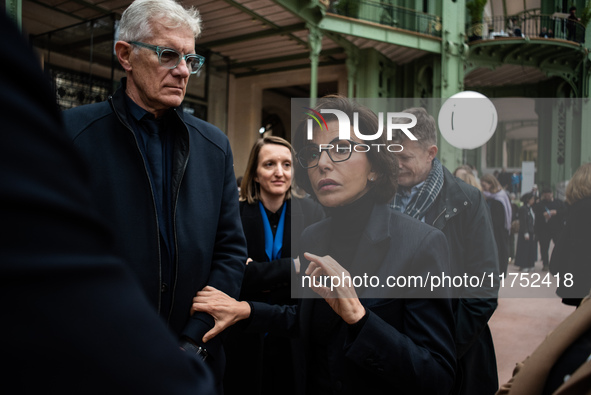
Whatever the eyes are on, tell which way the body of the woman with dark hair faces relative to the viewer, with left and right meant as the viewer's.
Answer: facing the viewer and to the left of the viewer

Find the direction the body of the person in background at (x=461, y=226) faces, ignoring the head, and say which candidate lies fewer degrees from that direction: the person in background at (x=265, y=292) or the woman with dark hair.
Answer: the woman with dark hair

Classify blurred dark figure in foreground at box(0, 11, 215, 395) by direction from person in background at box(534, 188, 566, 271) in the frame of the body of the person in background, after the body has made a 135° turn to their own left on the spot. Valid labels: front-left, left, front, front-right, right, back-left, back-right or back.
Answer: back-right

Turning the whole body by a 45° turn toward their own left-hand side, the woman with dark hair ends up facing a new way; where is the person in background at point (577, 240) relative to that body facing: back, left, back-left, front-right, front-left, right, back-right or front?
back-left

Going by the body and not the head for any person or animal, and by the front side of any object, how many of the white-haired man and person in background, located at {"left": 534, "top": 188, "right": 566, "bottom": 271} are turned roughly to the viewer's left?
0

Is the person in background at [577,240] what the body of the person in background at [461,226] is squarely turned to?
no

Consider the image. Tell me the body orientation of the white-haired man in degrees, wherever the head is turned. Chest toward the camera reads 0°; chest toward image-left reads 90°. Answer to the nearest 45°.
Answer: approximately 315°

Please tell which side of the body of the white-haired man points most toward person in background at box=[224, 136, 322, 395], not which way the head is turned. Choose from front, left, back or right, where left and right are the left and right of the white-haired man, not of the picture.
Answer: left

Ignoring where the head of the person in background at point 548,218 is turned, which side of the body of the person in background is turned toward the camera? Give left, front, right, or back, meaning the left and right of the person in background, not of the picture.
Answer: front

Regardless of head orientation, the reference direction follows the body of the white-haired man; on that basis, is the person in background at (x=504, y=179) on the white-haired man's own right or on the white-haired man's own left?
on the white-haired man's own left

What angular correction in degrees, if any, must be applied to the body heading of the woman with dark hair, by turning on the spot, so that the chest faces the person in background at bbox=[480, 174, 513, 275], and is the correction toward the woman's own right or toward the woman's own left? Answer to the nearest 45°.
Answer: approximately 180°

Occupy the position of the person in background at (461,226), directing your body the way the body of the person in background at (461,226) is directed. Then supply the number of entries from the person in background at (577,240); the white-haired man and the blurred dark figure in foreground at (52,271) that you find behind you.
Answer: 1

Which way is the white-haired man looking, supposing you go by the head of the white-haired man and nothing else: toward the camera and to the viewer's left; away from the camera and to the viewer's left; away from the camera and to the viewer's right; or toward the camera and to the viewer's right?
toward the camera and to the viewer's right

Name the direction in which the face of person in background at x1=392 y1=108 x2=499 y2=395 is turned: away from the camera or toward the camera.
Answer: toward the camera

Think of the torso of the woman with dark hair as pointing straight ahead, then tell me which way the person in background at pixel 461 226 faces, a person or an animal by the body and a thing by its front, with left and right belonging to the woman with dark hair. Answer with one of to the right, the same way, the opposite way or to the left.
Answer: the same way

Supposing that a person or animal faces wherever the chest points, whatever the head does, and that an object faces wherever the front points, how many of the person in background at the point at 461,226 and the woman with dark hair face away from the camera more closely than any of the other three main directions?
0

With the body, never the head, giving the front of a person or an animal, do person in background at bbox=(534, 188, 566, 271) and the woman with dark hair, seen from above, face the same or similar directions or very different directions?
same or similar directions
